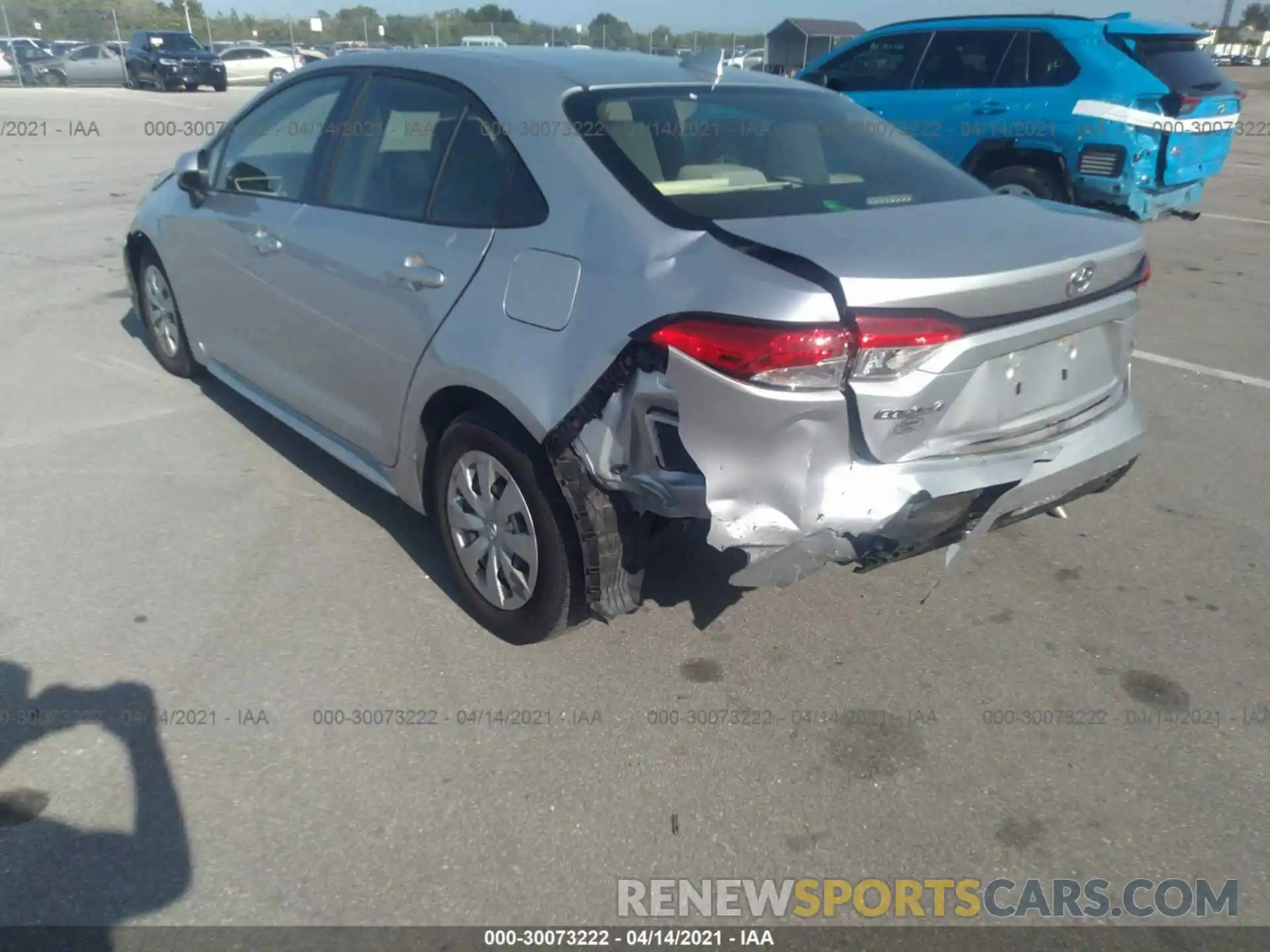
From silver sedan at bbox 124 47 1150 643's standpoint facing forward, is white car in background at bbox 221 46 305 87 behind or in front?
in front

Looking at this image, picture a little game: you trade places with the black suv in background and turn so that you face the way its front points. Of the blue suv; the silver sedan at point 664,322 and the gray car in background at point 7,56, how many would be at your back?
1

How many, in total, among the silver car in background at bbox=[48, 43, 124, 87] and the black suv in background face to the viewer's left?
1

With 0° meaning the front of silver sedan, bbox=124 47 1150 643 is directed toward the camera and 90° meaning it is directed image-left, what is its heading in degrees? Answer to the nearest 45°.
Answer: approximately 135°

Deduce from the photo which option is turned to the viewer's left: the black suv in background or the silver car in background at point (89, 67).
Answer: the silver car in background

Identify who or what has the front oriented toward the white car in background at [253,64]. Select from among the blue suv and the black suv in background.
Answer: the blue suv

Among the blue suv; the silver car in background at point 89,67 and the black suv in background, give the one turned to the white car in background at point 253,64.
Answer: the blue suv

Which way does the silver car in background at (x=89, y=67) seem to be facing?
to the viewer's left

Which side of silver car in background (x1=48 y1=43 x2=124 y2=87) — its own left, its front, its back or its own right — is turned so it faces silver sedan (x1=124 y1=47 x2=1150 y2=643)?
left

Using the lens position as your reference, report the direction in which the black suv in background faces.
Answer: facing the viewer and to the right of the viewer

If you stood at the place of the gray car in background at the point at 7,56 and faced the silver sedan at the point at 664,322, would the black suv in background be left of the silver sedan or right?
left

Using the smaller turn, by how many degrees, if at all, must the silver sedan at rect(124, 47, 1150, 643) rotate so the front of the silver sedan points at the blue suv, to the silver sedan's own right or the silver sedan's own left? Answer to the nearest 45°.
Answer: approximately 90° to the silver sedan's own right

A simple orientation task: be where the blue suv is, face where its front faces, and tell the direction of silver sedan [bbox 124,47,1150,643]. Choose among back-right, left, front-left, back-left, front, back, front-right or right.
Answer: back-left

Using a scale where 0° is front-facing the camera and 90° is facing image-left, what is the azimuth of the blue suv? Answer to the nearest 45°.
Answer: approximately 135°

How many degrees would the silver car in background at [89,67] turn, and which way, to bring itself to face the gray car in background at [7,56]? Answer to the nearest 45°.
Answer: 0° — it already faces it

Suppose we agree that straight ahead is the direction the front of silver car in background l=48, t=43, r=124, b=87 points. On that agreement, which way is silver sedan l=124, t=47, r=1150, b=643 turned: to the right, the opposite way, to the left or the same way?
to the right
